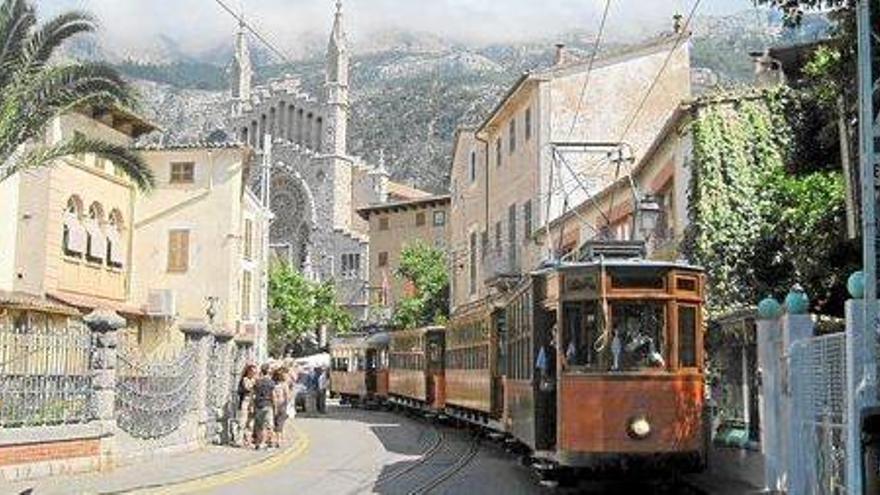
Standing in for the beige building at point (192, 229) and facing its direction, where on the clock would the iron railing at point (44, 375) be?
The iron railing is roughly at 3 o'clock from the beige building.
